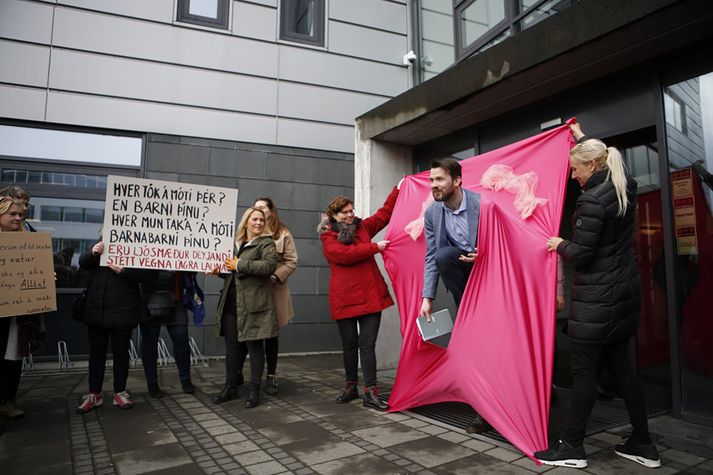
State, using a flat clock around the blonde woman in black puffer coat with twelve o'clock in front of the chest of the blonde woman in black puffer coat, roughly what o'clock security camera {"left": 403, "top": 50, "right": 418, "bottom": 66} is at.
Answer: The security camera is roughly at 2 o'clock from the blonde woman in black puffer coat.

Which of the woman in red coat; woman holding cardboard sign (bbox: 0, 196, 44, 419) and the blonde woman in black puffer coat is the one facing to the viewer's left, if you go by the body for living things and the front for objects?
the blonde woman in black puffer coat

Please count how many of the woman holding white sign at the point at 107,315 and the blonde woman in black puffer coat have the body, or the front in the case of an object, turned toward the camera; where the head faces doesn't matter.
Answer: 1

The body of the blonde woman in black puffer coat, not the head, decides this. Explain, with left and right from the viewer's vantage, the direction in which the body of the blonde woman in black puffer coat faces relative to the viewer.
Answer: facing to the left of the viewer

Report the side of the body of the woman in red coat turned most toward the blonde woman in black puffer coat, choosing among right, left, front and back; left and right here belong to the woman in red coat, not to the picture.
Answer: front

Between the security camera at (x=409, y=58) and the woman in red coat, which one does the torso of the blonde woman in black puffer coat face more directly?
the woman in red coat

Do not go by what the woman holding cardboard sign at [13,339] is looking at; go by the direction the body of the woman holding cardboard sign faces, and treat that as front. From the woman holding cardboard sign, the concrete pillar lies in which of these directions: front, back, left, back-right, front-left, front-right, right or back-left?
front-left

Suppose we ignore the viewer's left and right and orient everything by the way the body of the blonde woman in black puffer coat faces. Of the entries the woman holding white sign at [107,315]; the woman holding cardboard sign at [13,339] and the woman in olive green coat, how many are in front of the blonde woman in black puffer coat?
3

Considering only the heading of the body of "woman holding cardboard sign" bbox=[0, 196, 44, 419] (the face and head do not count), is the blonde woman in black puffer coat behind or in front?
in front

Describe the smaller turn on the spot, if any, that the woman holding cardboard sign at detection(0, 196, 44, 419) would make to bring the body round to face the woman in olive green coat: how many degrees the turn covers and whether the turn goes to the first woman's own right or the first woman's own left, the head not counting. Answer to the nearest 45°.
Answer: approximately 45° to the first woman's own left

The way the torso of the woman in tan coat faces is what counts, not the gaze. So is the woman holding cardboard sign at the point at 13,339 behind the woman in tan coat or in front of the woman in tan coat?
in front

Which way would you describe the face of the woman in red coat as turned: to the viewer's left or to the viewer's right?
to the viewer's right
